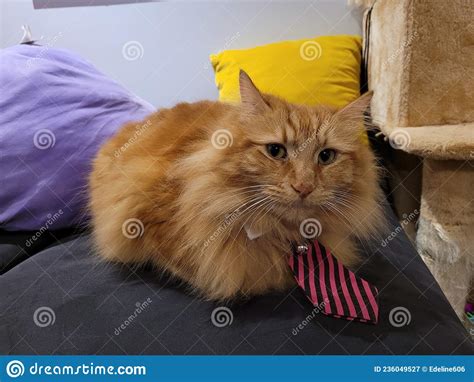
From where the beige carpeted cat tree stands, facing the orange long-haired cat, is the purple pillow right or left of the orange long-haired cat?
right

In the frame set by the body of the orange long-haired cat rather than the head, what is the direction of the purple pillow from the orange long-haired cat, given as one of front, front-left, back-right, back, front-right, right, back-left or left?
back

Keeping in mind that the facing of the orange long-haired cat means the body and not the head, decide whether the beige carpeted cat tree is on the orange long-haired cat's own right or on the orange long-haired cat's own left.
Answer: on the orange long-haired cat's own left

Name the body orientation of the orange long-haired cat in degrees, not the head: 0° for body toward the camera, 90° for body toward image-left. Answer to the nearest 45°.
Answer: approximately 315°
